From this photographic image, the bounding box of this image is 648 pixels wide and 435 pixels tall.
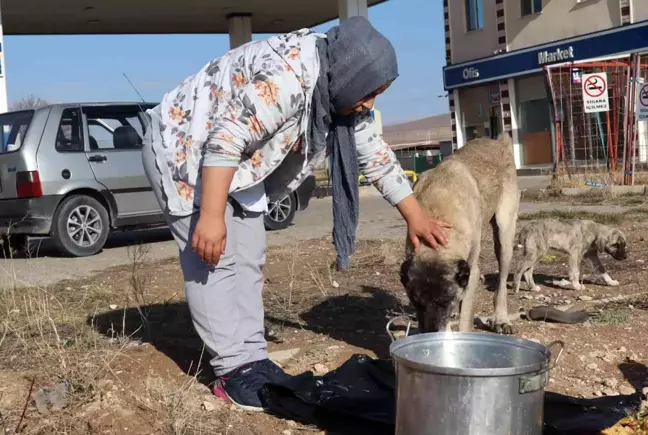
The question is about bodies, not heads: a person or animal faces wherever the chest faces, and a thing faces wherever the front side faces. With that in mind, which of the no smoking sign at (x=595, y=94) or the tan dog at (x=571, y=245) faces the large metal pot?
the no smoking sign

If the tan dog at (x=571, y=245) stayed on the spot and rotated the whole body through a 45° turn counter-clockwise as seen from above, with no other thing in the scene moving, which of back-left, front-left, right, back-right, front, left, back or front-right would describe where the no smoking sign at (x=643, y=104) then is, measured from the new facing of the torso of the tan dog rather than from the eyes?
front-left

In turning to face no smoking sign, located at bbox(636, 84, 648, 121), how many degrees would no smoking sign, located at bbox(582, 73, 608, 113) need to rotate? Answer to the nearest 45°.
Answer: approximately 45° to its left

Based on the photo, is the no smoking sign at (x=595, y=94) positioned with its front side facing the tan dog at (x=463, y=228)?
yes

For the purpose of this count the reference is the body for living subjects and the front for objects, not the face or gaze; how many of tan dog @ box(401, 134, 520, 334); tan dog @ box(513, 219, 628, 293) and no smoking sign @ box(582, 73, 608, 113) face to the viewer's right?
1

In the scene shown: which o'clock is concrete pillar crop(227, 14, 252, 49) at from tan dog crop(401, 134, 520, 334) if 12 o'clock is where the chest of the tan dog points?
The concrete pillar is roughly at 4 o'clock from the tan dog.

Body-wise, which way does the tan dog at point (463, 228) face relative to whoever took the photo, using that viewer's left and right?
facing the viewer and to the left of the viewer

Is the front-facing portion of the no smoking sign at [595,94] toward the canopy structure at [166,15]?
no

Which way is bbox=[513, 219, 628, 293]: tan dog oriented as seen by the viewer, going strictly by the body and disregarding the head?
to the viewer's right

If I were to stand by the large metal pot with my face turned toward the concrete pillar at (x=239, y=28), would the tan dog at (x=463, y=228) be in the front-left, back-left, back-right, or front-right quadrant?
front-right

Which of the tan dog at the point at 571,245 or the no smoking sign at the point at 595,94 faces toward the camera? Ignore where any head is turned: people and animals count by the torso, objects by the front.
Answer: the no smoking sign

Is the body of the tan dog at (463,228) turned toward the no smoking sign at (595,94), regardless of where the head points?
no

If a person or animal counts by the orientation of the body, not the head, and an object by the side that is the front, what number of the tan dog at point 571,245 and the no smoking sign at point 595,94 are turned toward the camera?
1

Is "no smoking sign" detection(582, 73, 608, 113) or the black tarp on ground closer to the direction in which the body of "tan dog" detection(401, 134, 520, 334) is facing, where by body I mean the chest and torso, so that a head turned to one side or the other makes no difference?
the black tarp on ground

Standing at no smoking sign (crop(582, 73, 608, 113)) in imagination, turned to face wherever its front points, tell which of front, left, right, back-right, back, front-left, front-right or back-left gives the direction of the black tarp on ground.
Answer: front

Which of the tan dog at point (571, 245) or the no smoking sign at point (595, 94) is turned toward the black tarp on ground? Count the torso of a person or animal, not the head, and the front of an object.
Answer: the no smoking sign

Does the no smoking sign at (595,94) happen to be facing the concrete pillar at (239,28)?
no

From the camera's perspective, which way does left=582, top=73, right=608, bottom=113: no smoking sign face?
toward the camera
